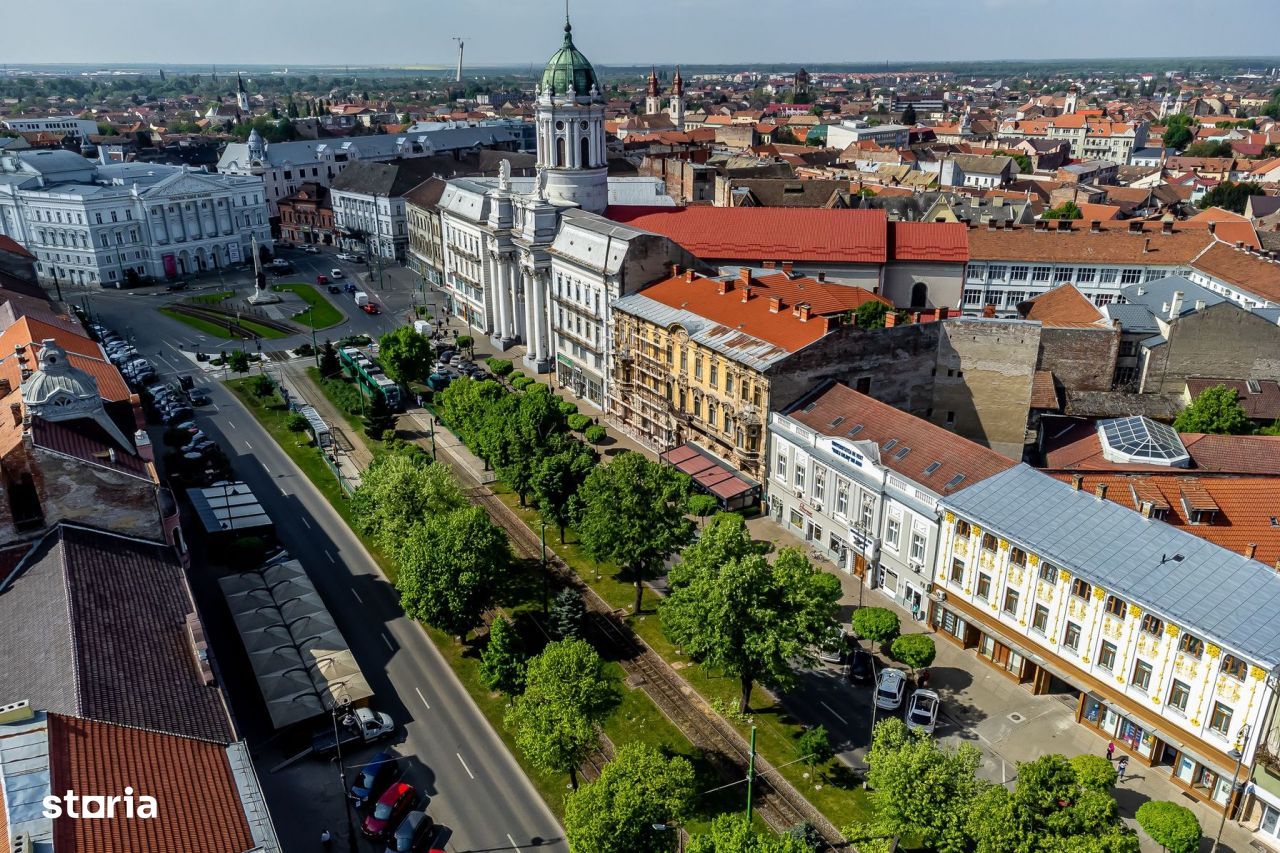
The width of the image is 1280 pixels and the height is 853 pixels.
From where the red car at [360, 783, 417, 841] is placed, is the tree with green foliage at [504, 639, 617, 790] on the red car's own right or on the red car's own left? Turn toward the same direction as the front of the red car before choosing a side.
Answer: on the red car's own left

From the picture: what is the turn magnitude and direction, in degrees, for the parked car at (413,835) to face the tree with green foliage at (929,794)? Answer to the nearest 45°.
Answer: approximately 90° to its left

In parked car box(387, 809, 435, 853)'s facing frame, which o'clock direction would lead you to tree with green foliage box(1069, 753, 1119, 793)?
The tree with green foliage is roughly at 8 o'clock from the parked car.

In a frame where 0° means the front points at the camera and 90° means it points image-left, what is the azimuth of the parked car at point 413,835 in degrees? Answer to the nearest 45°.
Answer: approximately 45°

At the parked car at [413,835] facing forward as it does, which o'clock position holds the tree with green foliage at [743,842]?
The tree with green foliage is roughly at 9 o'clock from the parked car.

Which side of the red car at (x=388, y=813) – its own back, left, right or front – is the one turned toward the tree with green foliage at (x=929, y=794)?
left

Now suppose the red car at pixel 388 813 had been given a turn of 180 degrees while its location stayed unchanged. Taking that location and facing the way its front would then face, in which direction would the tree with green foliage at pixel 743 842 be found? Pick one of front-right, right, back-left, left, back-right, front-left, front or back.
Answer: right

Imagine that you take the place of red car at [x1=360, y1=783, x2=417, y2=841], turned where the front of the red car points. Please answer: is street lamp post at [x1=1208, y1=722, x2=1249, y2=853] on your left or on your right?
on your left

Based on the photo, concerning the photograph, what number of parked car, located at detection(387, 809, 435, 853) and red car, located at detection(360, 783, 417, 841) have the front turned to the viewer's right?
0
